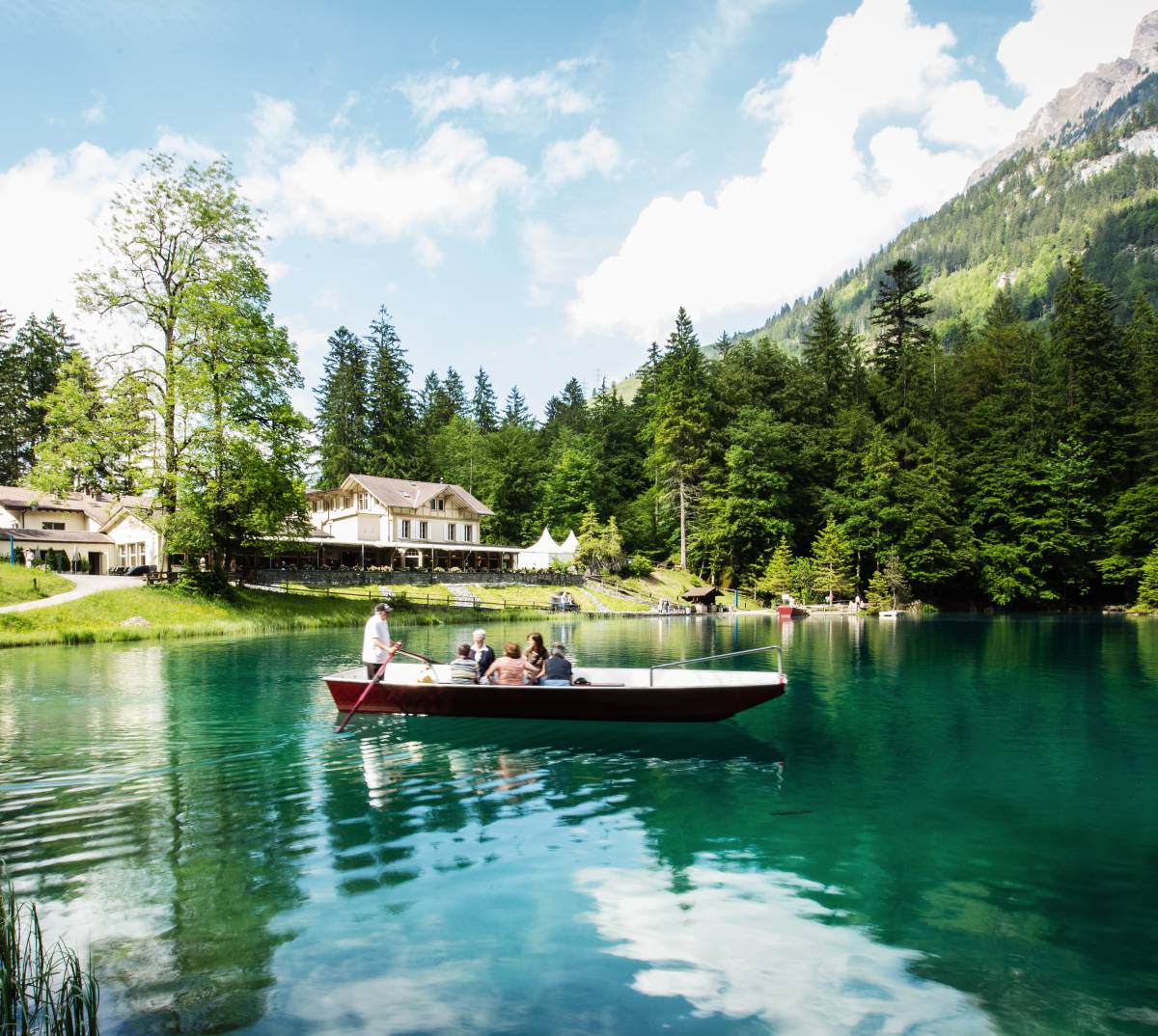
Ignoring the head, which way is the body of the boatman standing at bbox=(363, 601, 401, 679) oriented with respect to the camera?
to the viewer's right

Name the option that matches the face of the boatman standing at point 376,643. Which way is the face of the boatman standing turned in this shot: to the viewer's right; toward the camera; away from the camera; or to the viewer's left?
to the viewer's right

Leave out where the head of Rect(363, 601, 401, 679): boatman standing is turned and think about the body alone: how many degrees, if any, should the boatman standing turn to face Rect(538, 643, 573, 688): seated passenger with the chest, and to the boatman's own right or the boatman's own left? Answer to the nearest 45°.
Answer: approximately 45° to the boatman's own right

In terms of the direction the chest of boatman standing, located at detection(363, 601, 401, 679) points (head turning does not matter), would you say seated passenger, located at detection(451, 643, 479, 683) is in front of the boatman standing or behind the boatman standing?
in front

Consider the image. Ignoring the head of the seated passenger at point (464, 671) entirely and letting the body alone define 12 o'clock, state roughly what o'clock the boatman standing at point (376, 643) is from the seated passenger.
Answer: The boatman standing is roughly at 10 o'clock from the seated passenger.

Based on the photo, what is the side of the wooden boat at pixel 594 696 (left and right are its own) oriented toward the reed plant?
right

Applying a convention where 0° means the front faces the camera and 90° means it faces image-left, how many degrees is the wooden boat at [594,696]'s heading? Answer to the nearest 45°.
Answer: approximately 270°

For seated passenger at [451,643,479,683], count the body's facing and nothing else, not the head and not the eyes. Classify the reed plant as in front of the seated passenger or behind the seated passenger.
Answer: behind

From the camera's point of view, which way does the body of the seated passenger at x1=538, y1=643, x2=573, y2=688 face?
away from the camera

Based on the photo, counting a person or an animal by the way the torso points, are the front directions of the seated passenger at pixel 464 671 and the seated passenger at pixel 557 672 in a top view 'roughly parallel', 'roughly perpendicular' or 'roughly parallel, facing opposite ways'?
roughly parallel

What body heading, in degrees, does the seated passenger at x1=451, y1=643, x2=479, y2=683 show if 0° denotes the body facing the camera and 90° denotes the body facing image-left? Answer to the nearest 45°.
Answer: approximately 180°

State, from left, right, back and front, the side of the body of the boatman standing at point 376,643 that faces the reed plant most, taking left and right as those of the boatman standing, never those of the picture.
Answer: right

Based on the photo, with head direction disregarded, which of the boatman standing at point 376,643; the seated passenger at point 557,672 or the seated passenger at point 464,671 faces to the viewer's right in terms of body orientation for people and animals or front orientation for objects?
the boatman standing
